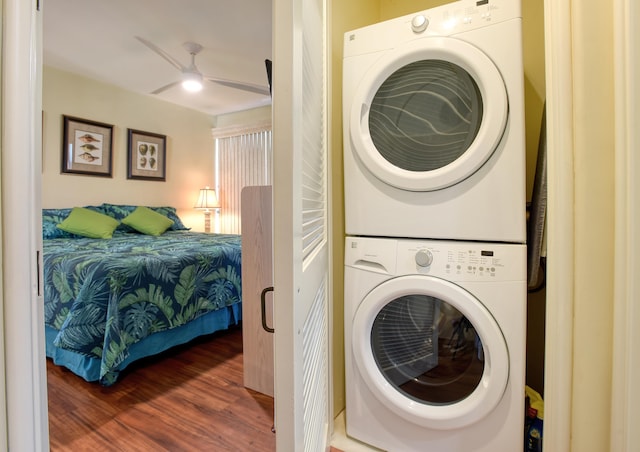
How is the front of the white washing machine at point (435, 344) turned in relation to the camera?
facing the viewer

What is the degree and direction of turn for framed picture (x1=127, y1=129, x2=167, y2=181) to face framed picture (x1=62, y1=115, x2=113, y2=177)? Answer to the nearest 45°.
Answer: approximately 90° to its right

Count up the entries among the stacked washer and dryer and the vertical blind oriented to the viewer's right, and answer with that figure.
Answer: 0

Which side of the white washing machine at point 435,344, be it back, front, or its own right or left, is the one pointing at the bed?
right

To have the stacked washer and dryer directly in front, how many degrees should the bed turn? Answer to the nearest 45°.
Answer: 0° — it already faces it

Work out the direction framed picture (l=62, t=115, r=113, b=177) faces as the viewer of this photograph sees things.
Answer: facing the viewer and to the right of the viewer

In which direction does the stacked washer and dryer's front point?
toward the camera

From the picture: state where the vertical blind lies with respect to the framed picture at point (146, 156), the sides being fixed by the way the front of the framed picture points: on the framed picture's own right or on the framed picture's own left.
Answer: on the framed picture's own left

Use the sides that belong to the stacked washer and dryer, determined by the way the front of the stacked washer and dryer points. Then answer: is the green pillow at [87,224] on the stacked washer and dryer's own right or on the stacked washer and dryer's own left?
on the stacked washer and dryer's own right
